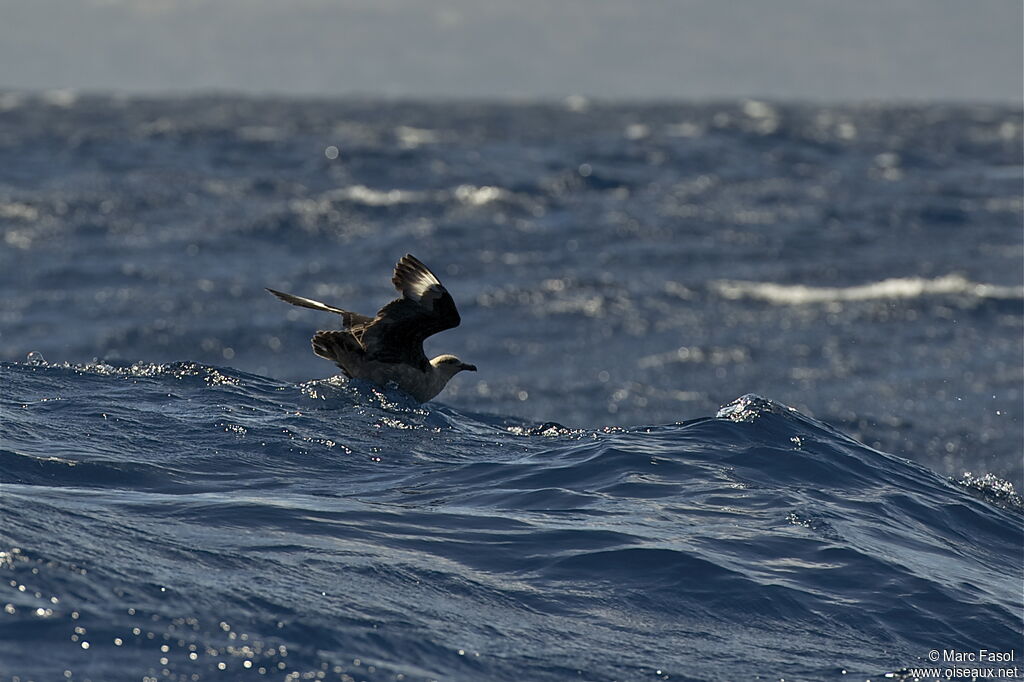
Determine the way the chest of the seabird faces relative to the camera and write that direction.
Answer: to the viewer's right
